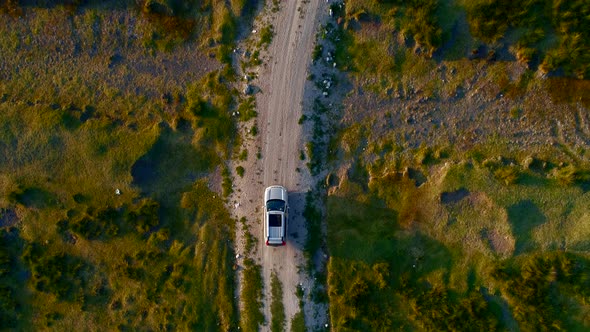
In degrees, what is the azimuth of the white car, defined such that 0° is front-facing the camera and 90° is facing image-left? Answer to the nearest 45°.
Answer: approximately 180°

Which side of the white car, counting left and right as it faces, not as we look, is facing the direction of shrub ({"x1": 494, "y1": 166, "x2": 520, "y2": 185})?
right

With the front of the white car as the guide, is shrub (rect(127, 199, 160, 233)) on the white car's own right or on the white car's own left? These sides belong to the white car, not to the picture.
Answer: on the white car's own left

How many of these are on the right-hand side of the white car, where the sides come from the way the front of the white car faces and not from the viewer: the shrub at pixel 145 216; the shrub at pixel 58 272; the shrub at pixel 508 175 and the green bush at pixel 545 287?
2

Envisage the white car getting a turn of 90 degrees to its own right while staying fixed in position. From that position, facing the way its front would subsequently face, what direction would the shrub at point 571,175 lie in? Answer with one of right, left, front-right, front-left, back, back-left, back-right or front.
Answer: front

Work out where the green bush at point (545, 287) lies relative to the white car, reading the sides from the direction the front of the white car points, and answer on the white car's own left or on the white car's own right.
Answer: on the white car's own right

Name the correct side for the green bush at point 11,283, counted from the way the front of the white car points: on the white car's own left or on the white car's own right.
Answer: on the white car's own left

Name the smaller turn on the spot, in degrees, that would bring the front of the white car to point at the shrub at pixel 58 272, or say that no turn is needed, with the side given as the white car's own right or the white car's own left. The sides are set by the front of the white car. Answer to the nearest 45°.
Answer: approximately 90° to the white car's own left
